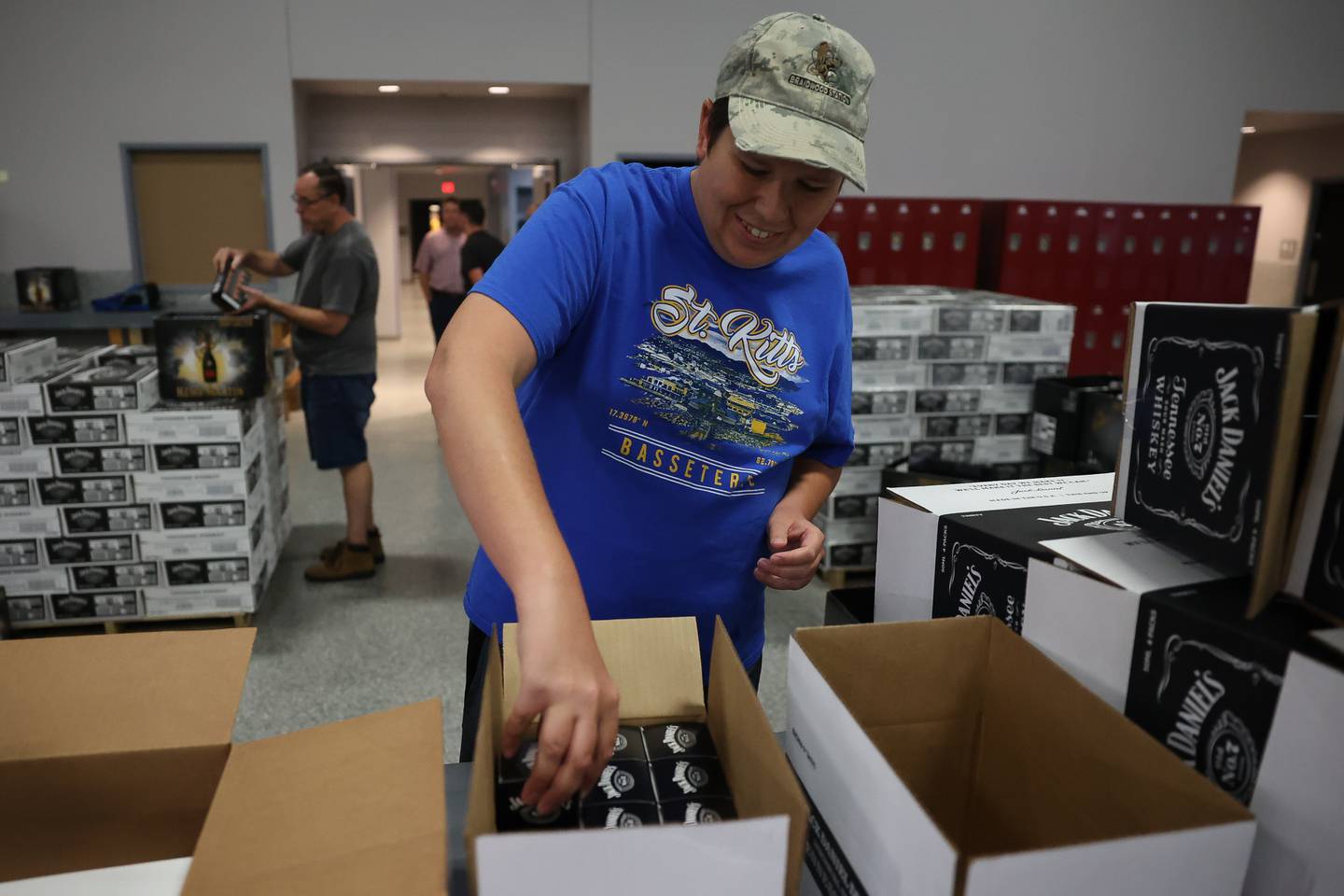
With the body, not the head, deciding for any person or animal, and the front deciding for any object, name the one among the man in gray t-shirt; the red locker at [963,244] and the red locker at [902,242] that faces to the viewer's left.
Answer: the man in gray t-shirt

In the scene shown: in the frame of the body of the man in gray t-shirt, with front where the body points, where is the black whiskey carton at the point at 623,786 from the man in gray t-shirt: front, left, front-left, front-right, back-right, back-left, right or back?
left

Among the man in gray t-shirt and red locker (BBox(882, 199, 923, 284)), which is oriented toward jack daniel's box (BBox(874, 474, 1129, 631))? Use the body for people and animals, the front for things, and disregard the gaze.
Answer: the red locker

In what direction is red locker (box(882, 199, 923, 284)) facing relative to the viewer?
toward the camera

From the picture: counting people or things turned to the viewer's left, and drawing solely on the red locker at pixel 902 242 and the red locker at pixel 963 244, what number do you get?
0

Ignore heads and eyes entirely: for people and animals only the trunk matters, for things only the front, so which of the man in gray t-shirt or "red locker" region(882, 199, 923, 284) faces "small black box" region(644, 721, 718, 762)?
the red locker

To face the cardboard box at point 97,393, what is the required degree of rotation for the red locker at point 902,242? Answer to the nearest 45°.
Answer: approximately 45° to its right

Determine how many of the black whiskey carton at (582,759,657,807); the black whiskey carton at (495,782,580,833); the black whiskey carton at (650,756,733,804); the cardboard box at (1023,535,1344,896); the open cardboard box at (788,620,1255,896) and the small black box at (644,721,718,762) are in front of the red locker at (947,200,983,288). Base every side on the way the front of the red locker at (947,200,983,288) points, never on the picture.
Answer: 6

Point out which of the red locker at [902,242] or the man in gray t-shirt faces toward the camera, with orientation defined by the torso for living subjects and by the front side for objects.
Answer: the red locker

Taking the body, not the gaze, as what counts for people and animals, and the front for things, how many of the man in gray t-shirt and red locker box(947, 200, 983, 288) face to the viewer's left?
1

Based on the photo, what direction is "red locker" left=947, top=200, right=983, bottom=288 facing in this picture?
toward the camera

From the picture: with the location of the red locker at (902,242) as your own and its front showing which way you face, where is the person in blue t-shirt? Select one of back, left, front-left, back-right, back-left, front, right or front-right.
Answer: front

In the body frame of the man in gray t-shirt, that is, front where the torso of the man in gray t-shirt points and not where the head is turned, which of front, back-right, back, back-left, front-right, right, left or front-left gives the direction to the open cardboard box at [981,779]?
left

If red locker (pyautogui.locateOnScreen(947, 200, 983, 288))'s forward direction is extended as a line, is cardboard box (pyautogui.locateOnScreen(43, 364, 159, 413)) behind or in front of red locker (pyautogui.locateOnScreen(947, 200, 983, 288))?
in front

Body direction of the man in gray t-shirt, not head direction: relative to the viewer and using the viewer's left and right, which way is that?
facing to the left of the viewer

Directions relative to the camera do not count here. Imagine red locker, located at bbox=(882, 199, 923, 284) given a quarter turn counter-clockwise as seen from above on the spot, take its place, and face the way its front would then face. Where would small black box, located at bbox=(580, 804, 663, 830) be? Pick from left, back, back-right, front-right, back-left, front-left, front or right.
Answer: right

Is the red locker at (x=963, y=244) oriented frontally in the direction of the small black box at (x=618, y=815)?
yes
